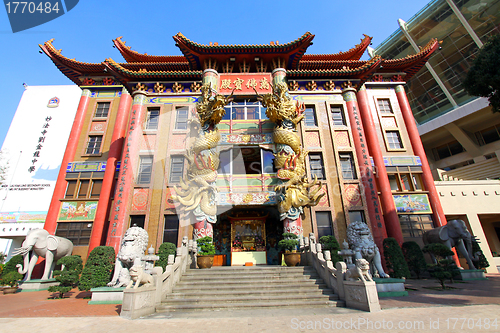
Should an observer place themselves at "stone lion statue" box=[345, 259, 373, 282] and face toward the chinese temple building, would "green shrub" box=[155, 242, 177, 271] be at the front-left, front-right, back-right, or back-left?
front-left

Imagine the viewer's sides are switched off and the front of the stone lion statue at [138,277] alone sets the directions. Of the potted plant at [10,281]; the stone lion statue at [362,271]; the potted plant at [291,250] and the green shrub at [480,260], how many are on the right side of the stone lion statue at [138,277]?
1

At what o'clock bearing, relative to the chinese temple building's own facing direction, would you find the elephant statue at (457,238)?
The elephant statue is roughly at 9 o'clock from the chinese temple building.

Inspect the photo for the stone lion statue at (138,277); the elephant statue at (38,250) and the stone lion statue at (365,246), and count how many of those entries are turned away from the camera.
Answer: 0

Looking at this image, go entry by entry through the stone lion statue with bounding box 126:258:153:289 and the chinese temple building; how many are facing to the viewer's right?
0

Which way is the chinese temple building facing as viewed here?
toward the camera

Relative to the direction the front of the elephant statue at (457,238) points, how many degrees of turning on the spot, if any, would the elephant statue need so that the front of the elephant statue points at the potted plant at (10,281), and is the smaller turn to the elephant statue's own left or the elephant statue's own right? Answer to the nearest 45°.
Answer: approximately 90° to the elephant statue's own right

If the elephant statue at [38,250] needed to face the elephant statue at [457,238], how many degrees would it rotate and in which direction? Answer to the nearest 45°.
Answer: approximately 90° to its left

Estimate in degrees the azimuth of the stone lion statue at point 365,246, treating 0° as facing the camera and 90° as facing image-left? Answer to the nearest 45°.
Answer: approximately 315°

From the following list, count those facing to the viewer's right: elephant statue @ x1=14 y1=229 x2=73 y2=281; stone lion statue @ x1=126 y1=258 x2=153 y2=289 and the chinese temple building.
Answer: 0

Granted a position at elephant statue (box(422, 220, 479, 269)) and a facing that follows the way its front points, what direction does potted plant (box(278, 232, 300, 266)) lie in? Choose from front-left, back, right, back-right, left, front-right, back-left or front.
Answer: right

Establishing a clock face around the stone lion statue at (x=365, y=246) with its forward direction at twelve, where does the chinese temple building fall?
The chinese temple building is roughly at 5 o'clock from the stone lion statue.

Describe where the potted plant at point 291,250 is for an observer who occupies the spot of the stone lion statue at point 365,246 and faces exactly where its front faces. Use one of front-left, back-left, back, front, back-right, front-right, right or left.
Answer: back-right

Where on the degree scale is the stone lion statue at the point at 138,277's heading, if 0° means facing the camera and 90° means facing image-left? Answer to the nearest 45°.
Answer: approximately 45°

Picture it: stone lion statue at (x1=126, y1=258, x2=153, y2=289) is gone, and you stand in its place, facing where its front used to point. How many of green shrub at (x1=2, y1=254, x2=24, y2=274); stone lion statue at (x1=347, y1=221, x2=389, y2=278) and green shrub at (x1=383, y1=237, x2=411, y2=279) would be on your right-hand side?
1

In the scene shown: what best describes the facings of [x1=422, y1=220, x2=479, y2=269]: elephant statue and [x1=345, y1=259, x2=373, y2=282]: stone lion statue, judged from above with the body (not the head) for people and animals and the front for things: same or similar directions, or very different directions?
same or similar directions

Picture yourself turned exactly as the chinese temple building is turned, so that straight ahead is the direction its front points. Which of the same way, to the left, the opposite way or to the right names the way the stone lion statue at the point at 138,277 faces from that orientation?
the same way

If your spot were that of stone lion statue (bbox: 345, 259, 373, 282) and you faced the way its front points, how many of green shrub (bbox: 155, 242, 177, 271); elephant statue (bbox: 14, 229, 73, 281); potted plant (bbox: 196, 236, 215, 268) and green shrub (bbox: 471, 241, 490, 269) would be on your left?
1
